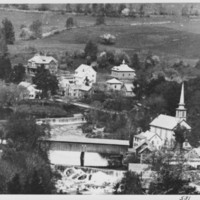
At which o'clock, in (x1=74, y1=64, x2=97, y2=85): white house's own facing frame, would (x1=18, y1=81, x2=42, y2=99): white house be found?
(x1=18, y1=81, x2=42, y2=99): white house is roughly at 3 o'clock from (x1=74, y1=64, x2=97, y2=85): white house.

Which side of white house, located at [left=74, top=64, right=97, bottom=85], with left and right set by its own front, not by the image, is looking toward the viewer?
front

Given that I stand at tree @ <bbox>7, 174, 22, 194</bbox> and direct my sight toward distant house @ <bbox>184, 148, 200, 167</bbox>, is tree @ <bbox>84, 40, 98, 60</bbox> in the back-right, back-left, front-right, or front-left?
front-left

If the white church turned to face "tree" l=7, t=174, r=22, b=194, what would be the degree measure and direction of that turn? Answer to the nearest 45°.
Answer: approximately 135° to its right

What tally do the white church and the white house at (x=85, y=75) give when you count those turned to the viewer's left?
0

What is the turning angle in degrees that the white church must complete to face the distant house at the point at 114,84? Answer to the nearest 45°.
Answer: approximately 135° to its right

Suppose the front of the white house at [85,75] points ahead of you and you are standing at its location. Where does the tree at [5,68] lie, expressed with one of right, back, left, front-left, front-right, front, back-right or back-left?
right
